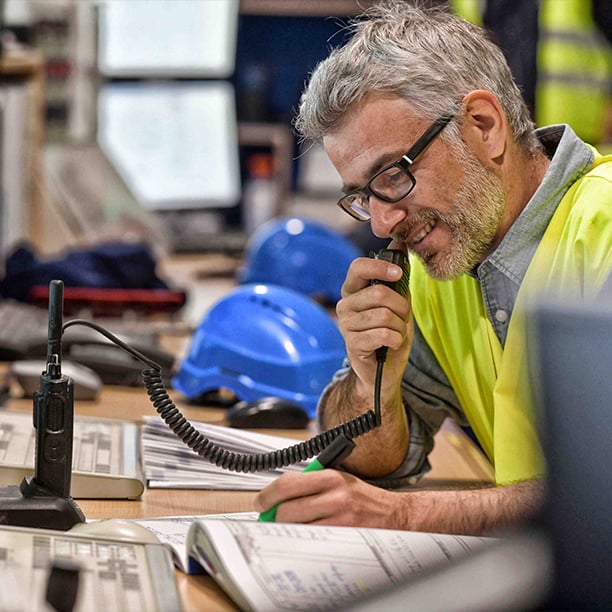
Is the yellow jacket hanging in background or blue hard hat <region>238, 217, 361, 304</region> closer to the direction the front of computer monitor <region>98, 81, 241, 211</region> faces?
the blue hard hat

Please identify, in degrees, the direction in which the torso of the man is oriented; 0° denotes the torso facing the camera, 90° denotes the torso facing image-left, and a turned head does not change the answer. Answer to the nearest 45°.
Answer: approximately 45°

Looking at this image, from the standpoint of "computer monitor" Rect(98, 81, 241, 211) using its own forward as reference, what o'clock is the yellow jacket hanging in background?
The yellow jacket hanging in background is roughly at 10 o'clock from the computer monitor.

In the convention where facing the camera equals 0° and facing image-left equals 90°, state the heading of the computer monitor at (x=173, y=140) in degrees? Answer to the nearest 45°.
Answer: approximately 0°
